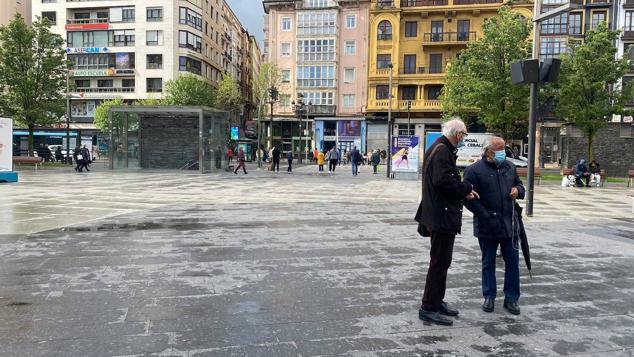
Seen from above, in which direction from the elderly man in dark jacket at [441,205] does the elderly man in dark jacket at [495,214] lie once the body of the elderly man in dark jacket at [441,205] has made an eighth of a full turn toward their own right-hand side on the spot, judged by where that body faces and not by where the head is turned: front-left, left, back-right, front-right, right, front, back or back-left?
left

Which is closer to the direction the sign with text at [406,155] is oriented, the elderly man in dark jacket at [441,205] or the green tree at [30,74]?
the elderly man in dark jacket

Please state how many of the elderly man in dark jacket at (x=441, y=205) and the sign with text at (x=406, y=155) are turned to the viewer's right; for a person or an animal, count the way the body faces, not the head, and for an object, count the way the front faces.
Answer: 1

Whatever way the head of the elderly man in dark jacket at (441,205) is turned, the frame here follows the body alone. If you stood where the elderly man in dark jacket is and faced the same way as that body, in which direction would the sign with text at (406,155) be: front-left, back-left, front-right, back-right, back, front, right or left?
left

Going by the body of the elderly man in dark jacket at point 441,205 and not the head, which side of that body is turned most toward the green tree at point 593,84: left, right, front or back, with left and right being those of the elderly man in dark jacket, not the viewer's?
left

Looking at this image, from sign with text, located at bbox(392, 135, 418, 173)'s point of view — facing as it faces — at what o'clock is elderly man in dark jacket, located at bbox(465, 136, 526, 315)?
The elderly man in dark jacket is roughly at 12 o'clock from the sign with text.

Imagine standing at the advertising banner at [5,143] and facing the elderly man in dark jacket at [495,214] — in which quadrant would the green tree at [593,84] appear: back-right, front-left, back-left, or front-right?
front-left

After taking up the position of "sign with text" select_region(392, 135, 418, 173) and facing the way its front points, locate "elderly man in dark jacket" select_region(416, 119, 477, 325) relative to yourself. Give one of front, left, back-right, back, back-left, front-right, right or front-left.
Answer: front

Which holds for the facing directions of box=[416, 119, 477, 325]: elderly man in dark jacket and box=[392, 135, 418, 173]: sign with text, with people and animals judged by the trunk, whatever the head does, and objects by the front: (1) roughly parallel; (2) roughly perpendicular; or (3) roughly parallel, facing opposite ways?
roughly perpendicular

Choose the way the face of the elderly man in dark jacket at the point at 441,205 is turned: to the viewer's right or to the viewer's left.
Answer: to the viewer's right

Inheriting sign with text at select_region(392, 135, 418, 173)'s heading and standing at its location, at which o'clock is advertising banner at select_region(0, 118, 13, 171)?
The advertising banner is roughly at 2 o'clock from the sign with text.

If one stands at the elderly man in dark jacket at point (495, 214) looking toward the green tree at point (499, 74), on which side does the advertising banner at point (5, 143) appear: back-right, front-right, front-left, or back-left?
front-left

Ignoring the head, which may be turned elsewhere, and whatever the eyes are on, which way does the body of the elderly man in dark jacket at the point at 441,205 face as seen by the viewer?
to the viewer's right

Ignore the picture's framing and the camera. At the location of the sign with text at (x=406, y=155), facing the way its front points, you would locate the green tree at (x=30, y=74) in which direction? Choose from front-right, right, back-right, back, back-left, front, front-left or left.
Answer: right

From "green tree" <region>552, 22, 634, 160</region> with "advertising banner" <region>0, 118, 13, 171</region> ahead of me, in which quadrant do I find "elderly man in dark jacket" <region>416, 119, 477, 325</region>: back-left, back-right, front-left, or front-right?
front-left

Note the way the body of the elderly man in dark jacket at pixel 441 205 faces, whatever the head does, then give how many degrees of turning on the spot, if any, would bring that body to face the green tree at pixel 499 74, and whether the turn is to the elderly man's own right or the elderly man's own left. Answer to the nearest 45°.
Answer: approximately 90° to the elderly man's own left

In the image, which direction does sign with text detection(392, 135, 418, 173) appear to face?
toward the camera
